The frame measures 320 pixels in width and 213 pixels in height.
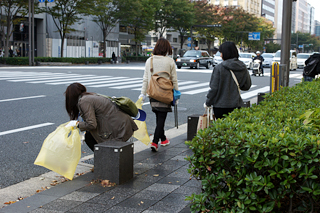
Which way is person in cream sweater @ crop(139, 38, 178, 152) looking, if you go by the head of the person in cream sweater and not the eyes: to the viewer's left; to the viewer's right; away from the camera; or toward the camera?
away from the camera

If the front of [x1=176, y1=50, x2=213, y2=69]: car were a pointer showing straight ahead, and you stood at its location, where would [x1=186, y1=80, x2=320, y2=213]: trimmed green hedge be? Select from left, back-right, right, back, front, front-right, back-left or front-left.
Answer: front-left

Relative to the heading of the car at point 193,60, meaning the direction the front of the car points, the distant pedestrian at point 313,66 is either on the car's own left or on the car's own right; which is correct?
on the car's own left

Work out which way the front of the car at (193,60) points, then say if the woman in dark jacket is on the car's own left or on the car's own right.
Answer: on the car's own left

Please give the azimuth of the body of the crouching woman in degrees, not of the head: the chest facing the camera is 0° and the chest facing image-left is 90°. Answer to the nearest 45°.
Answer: approximately 90°

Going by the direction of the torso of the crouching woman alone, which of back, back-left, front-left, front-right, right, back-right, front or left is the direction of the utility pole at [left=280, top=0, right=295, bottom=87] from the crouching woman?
back-right

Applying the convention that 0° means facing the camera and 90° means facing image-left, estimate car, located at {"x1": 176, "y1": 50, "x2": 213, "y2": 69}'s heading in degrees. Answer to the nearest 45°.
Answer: approximately 45°

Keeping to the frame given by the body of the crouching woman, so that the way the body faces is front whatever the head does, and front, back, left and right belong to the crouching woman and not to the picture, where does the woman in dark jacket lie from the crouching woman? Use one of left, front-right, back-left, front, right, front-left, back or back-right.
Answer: back
